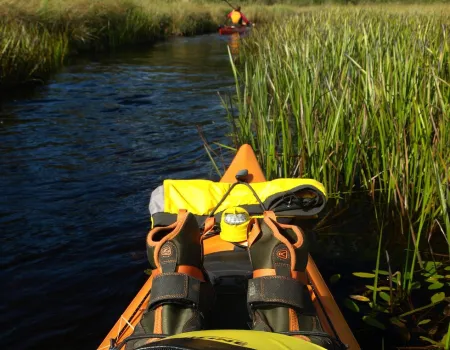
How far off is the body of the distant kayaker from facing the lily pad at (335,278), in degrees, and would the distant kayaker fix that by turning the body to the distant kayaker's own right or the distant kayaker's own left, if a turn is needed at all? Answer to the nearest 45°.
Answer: approximately 135° to the distant kayaker's own right

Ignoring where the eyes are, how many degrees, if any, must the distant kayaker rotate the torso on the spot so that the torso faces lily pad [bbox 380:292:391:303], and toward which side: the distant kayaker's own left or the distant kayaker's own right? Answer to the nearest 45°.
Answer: approximately 135° to the distant kayaker's own right

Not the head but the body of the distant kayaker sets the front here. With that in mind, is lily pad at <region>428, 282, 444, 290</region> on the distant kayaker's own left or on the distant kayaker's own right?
on the distant kayaker's own right

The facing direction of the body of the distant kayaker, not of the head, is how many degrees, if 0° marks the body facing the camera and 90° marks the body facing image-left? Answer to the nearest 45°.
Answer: approximately 225°

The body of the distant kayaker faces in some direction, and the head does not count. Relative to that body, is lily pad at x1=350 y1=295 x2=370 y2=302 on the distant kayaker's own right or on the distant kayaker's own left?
on the distant kayaker's own right

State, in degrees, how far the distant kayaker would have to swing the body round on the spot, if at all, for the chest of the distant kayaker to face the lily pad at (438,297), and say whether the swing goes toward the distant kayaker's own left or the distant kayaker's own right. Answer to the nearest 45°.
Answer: approximately 135° to the distant kayaker's own right

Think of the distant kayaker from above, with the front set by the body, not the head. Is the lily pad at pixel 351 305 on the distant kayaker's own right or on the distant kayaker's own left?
on the distant kayaker's own right

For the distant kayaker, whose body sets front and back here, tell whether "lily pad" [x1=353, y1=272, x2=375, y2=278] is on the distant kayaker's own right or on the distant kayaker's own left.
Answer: on the distant kayaker's own right

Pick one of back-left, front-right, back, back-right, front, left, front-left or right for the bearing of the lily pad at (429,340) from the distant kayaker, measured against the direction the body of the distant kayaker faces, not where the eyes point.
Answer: back-right
